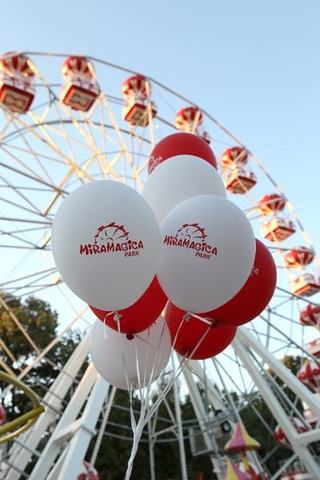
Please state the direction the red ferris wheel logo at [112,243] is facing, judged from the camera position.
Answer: facing the viewer

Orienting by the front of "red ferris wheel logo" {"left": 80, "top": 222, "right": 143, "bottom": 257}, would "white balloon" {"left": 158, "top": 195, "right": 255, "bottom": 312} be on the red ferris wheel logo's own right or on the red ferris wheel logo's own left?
on the red ferris wheel logo's own left

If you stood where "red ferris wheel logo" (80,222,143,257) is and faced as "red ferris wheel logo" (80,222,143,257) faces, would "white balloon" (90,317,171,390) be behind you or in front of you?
behind

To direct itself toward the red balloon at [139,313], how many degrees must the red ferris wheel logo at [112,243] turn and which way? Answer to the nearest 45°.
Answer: approximately 135° to its left

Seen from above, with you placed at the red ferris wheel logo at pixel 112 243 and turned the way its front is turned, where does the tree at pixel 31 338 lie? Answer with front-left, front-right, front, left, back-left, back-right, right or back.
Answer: back

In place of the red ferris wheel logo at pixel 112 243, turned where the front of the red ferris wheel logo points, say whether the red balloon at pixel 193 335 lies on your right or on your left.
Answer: on your left

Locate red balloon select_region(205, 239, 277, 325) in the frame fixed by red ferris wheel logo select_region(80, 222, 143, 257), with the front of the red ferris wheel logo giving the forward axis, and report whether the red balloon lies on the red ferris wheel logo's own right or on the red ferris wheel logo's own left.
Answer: on the red ferris wheel logo's own left
